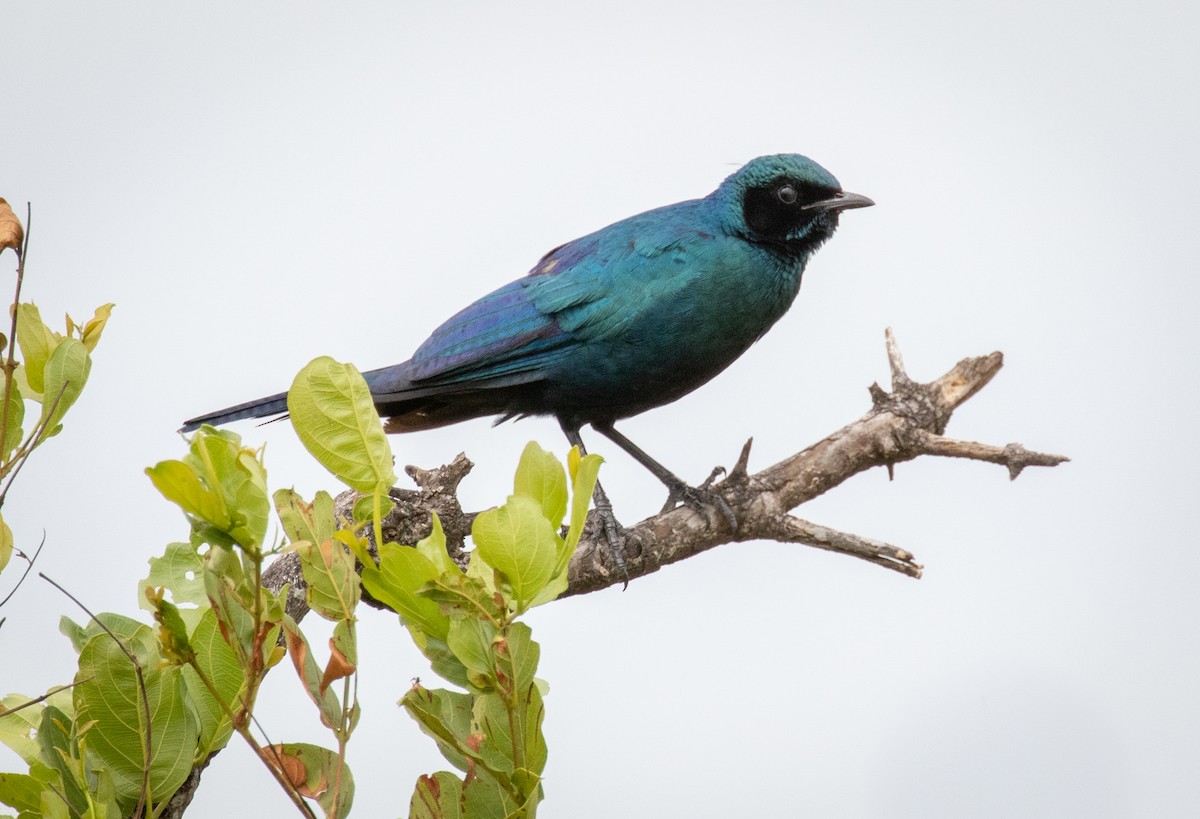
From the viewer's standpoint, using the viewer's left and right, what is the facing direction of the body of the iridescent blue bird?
facing to the right of the viewer

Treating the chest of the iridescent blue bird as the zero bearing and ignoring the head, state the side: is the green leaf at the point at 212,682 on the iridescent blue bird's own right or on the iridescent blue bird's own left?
on the iridescent blue bird's own right

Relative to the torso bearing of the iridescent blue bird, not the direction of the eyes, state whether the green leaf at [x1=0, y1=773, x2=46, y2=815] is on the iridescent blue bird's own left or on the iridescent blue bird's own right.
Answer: on the iridescent blue bird's own right

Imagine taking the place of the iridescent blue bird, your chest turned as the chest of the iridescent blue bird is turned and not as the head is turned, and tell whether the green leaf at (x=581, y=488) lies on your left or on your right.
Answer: on your right

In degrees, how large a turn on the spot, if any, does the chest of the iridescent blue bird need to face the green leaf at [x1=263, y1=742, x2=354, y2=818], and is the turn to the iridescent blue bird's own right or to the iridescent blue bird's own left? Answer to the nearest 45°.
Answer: approximately 180°

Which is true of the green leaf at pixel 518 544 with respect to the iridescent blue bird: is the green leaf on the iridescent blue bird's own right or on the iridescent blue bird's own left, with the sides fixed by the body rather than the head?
on the iridescent blue bird's own right
